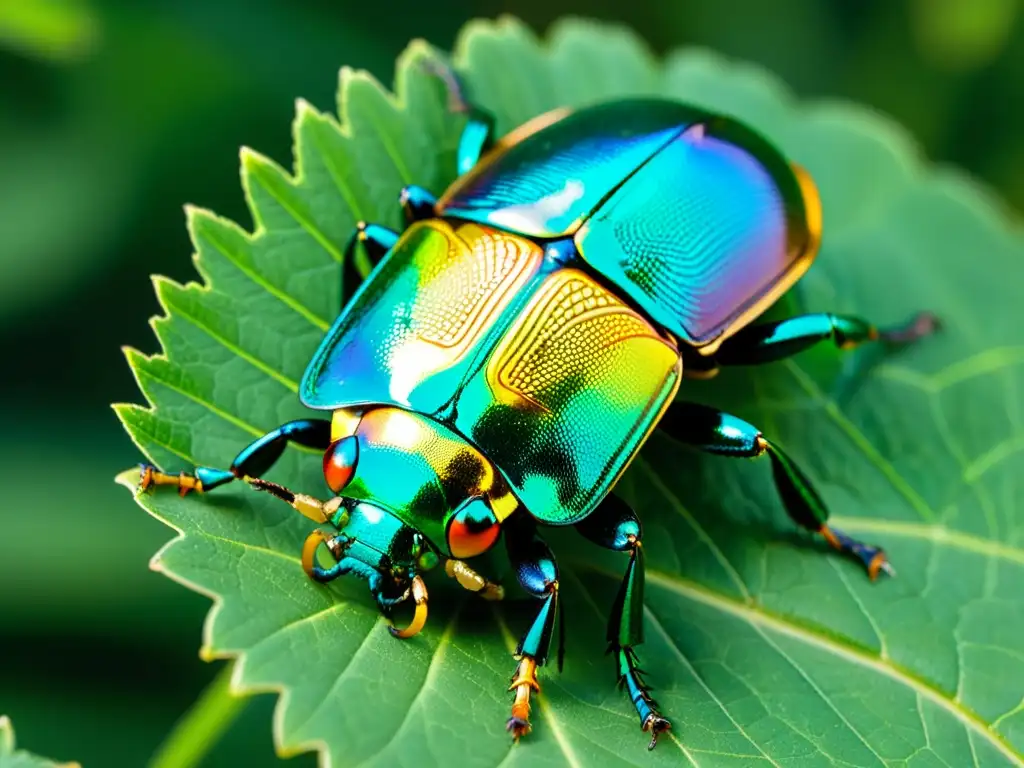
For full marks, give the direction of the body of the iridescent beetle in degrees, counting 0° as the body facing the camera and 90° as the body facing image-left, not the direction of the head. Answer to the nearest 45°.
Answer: approximately 45°

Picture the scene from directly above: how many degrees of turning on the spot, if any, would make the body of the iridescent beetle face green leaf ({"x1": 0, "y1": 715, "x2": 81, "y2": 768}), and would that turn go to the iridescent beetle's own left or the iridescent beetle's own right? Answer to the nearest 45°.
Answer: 0° — it already faces it
